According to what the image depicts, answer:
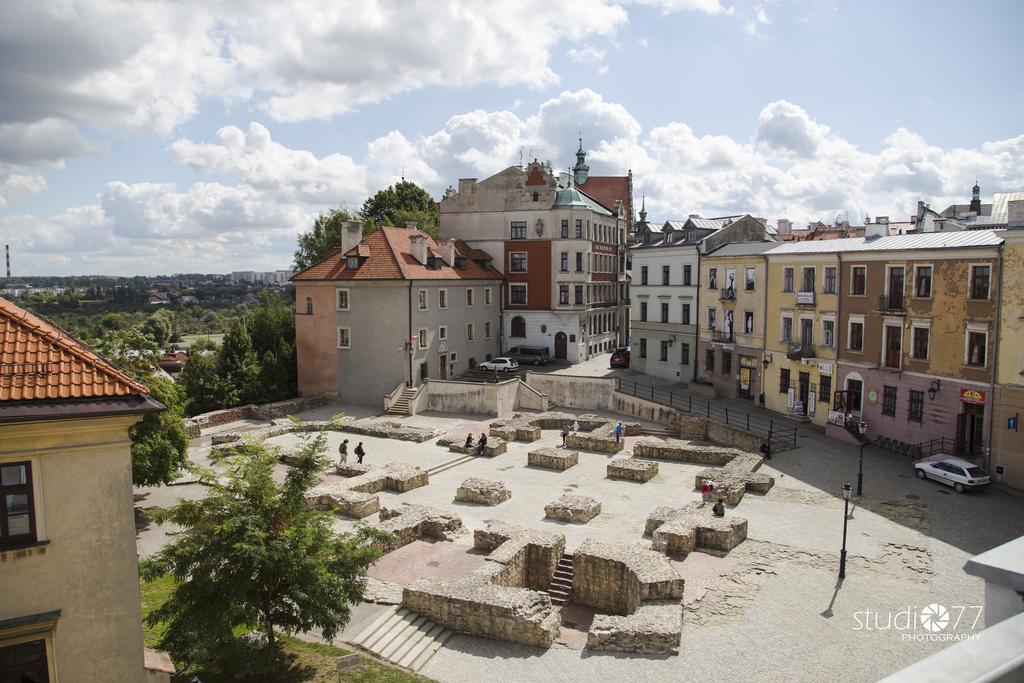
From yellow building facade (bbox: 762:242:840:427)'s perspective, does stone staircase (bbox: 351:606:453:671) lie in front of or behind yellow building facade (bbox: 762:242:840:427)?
in front

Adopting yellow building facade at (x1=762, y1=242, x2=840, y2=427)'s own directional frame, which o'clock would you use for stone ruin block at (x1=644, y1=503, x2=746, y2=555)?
The stone ruin block is roughly at 11 o'clock from the yellow building facade.

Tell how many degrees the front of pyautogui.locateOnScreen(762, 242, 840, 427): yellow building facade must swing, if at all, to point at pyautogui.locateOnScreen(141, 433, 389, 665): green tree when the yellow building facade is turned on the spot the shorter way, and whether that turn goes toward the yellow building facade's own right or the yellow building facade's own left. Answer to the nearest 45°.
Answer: approximately 45° to the yellow building facade's own left

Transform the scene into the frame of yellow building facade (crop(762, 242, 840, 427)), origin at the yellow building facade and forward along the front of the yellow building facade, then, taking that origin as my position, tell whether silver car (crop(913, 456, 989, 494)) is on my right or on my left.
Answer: on my left

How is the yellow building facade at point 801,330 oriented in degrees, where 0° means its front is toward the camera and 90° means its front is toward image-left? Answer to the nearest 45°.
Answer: approximately 45°

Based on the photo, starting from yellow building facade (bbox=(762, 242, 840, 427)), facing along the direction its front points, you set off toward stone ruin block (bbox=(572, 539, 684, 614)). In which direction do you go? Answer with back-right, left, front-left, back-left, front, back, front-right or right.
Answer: front-left

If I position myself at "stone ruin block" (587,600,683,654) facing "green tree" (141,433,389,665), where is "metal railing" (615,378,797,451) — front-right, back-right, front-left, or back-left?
back-right
